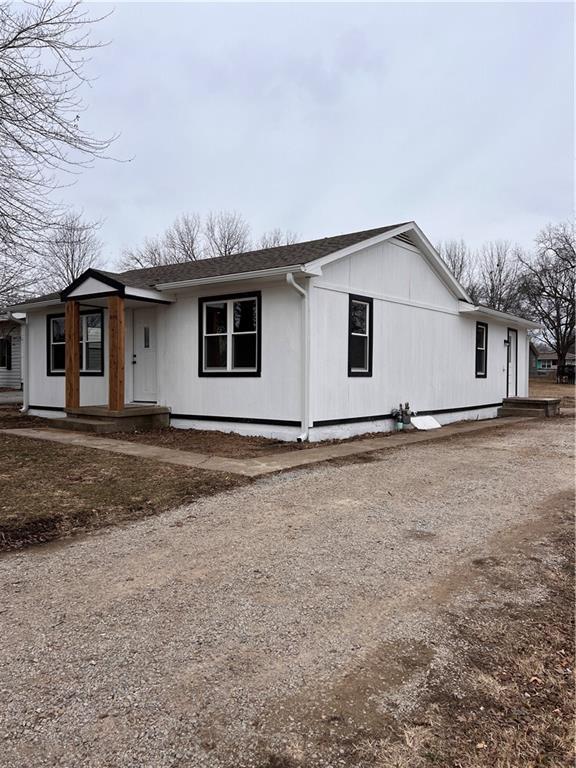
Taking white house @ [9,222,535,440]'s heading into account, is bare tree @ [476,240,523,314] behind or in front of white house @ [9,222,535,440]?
behind

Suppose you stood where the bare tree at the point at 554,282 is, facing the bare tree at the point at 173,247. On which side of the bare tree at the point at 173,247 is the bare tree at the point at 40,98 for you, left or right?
left

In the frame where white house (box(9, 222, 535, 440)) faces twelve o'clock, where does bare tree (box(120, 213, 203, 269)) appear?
The bare tree is roughly at 4 o'clock from the white house.

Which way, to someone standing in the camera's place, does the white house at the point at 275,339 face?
facing the viewer and to the left of the viewer

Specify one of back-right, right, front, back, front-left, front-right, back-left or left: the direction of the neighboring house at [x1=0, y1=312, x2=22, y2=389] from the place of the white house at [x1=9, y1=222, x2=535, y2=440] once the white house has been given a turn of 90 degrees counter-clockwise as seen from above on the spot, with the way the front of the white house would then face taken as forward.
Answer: back

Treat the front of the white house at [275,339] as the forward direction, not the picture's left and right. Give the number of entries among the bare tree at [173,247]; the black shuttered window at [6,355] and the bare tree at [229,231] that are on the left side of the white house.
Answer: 0

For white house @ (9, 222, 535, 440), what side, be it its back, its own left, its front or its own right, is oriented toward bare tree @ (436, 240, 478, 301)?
back

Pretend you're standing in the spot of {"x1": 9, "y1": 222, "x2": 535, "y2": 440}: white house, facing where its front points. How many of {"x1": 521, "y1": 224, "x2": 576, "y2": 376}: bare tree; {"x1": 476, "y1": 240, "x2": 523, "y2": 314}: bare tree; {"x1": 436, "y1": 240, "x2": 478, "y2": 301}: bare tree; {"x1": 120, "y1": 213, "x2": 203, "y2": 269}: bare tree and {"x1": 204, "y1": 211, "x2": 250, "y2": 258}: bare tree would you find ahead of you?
0

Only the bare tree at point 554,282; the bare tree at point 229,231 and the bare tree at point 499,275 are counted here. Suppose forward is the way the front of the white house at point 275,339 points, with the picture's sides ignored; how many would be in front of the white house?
0

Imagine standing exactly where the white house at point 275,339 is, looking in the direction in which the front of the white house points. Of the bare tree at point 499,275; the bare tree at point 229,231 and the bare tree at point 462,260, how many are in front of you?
0

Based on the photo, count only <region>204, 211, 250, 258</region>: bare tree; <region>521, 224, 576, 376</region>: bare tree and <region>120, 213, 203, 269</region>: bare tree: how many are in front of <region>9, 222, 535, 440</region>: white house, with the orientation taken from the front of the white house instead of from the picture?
0

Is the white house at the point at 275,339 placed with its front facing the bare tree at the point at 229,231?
no

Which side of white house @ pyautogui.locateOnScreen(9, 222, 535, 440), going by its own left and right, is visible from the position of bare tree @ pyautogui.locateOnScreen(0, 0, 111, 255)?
front

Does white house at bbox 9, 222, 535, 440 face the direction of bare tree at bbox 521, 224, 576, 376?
no

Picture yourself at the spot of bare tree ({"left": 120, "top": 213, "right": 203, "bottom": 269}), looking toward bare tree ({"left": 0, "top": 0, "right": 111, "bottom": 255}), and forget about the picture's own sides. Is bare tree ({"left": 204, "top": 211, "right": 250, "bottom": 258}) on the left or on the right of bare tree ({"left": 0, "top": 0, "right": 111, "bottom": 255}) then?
left
